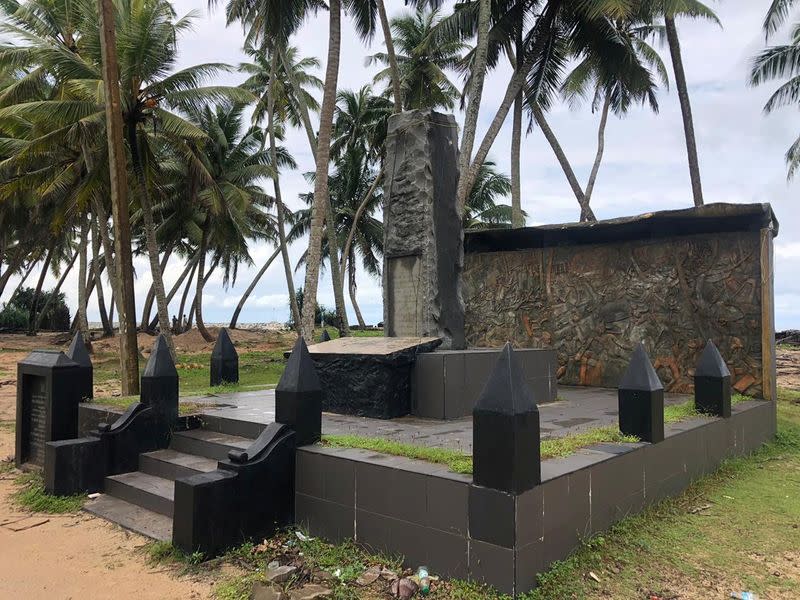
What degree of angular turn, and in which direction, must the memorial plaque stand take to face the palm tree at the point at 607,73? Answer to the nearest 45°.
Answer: approximately 135° to its left

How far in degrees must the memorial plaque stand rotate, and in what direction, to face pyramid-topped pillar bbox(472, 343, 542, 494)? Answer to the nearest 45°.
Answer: approximately 90° to its left

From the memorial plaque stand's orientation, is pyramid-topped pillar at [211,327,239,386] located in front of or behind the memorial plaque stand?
behind

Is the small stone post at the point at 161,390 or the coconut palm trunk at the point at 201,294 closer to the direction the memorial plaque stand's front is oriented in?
the small stone post

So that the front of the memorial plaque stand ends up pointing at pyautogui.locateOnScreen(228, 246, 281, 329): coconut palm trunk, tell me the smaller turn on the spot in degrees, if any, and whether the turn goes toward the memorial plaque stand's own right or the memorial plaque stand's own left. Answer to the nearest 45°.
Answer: approximately 135° to the memorial plaque stand's own right

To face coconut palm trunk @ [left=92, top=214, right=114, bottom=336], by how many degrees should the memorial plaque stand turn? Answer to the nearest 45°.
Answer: approximately 135° to its right

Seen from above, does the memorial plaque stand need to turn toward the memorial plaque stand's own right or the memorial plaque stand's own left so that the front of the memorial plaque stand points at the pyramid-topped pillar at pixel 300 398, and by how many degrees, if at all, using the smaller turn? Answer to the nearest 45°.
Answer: approximately 90° to the memorial plaque stand's own left

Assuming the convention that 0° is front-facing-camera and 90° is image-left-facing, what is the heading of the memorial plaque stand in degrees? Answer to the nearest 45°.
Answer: approximately 45°

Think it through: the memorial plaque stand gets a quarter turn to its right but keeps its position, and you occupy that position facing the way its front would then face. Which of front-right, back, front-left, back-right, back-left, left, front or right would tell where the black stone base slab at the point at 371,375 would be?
back

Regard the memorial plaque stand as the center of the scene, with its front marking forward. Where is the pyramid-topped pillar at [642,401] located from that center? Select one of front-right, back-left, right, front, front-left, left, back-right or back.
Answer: left

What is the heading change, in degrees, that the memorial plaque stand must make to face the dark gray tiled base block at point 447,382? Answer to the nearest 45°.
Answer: approximately 90° to its left

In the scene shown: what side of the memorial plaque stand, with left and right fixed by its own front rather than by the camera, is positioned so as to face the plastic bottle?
left
